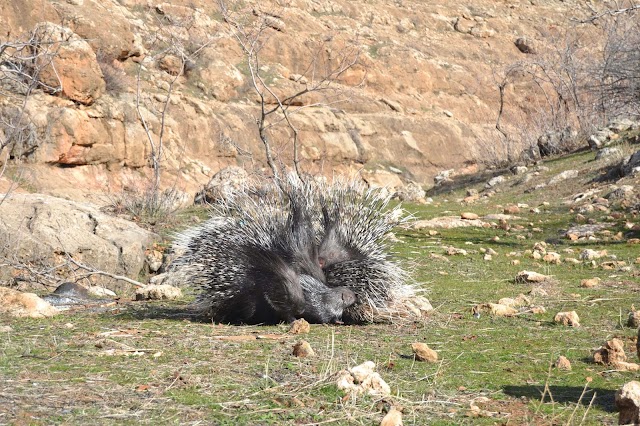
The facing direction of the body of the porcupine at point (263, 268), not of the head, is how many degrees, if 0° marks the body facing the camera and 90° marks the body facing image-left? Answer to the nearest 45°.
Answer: approximately 270°

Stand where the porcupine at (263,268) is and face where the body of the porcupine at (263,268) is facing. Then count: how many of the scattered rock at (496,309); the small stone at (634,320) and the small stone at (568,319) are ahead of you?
3

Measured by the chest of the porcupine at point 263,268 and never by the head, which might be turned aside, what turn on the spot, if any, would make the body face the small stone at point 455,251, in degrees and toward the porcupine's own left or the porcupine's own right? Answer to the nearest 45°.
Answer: approximately 45° to the porcupine's own left

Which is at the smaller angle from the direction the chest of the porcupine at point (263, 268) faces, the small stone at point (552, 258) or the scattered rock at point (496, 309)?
the scattered rock

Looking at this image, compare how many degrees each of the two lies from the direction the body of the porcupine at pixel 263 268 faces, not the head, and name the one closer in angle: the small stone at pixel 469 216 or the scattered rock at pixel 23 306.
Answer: the small stone

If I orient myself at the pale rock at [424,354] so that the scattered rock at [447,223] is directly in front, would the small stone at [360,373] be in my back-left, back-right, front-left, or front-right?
back-left

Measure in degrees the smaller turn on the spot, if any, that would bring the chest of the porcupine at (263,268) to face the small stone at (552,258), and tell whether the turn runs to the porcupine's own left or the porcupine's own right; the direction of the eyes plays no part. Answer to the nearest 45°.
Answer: approximately 45° to the porcupine's own left

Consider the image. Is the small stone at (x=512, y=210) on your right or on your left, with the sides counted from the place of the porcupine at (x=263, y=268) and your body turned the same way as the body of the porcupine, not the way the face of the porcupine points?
on your left

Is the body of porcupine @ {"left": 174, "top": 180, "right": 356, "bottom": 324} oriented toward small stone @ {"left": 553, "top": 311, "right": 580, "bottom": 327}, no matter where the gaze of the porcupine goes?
yes

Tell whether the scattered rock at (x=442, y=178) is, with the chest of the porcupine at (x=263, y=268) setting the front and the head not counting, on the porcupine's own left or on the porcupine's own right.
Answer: on the porcupine's own left
